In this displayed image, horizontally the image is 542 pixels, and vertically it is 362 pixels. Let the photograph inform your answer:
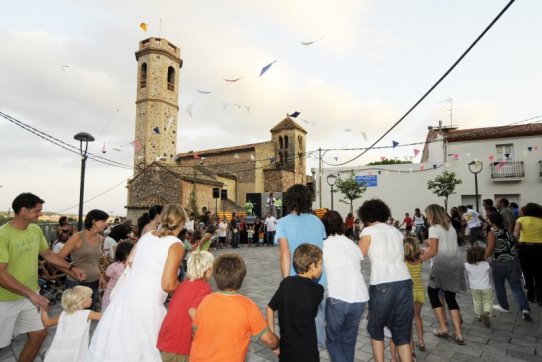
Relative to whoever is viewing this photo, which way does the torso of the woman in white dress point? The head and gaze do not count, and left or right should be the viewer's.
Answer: facing away from the viewer and to the right of the viewer

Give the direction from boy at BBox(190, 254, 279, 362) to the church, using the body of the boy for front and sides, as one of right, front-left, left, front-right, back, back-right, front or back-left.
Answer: front

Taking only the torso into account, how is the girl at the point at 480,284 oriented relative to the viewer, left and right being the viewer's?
facing away from the viewer

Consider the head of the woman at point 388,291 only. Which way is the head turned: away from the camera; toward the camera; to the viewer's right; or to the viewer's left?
away from the camera

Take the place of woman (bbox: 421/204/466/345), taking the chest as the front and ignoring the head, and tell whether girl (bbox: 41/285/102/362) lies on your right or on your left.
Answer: on your left

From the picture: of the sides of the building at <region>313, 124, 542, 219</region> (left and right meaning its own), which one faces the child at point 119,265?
front

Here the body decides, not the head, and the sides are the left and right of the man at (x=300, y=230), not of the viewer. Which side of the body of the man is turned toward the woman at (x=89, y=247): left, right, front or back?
left

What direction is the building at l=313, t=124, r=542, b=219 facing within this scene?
toward the camera

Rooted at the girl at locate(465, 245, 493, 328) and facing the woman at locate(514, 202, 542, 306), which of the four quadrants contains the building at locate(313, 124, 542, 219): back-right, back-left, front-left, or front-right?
front-left

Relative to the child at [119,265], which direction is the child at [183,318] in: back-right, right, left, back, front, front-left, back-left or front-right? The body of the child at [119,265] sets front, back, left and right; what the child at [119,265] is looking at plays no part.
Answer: back-right

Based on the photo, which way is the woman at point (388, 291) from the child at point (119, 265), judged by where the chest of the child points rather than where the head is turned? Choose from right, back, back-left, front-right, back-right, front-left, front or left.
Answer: right

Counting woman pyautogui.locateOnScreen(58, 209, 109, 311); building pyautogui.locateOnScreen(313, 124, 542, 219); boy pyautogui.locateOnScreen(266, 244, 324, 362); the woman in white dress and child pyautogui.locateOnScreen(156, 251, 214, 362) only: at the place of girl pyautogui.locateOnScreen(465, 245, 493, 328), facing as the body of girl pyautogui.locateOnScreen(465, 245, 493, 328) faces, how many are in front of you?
1

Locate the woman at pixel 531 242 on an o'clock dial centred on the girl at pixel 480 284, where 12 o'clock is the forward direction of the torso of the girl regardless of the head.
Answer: The woman is roughly at 1 o'clock from the girl.

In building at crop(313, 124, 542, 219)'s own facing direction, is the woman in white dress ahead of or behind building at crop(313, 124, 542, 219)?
ahead

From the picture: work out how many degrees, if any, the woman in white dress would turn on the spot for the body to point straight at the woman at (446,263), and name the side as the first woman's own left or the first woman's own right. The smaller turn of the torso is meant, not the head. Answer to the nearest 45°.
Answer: approximately 45° to the first woman's own right
